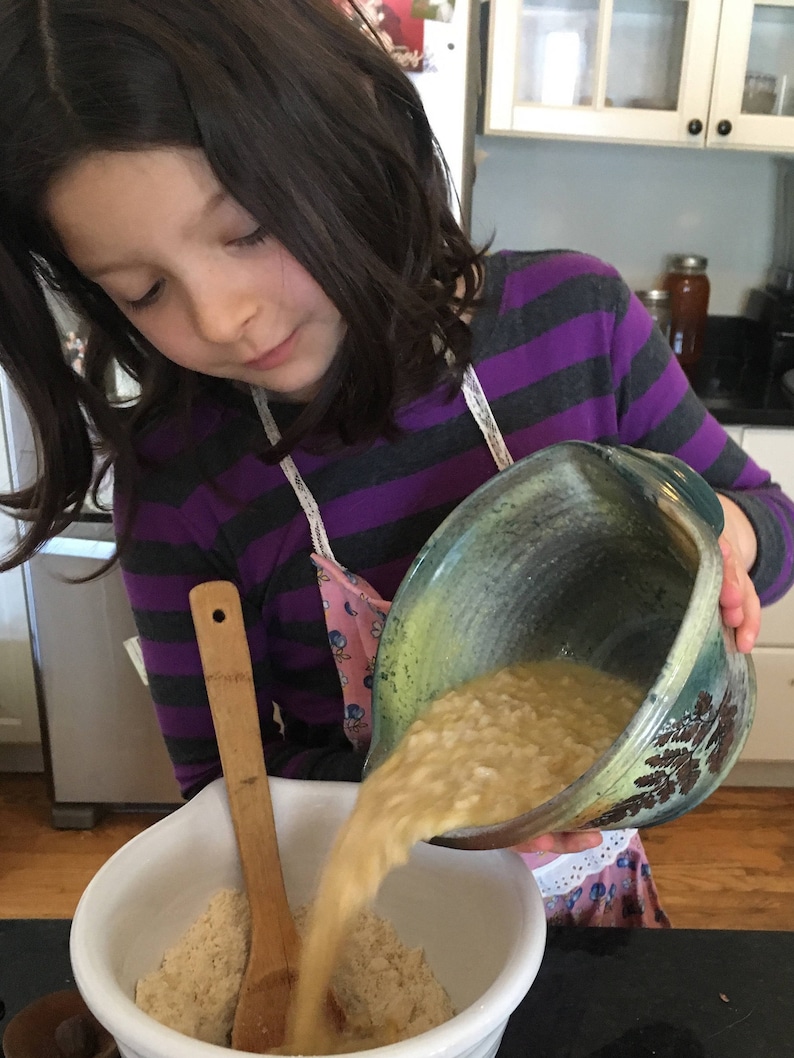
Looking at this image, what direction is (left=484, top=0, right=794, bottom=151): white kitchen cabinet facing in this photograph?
toward the camera

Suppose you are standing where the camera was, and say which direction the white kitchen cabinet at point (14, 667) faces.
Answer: facing the viewer

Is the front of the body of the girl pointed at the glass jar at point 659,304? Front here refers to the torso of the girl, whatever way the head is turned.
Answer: no

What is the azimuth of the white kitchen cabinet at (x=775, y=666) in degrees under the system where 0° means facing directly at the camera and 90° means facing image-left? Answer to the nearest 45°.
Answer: approximately 0°

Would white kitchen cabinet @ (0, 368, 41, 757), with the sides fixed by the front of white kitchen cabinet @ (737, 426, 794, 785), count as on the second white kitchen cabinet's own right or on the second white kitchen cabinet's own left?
on the second white kitchen cabinet's own right

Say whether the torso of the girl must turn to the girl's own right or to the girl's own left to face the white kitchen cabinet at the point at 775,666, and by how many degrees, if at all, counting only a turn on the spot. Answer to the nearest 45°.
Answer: approximately 135° to the girl's own left

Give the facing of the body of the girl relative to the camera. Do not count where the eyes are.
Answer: toward the camera

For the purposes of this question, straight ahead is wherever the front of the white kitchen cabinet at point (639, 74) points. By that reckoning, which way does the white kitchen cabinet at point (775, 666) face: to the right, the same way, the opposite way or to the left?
the same way

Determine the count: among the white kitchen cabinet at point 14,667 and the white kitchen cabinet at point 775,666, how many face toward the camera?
2

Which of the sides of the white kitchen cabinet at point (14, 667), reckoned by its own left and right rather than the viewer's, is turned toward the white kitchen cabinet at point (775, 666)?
left

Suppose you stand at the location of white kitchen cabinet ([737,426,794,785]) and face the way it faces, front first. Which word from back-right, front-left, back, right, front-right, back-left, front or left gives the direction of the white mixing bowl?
front

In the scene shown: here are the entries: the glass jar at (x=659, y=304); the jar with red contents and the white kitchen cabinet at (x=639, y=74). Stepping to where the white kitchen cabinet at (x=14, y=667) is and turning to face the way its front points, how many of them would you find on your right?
0

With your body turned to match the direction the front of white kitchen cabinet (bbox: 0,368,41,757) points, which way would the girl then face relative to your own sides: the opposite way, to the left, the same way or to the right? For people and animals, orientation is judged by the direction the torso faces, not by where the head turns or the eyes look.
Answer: the same way

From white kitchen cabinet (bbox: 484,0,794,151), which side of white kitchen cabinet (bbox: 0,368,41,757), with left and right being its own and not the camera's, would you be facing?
left
